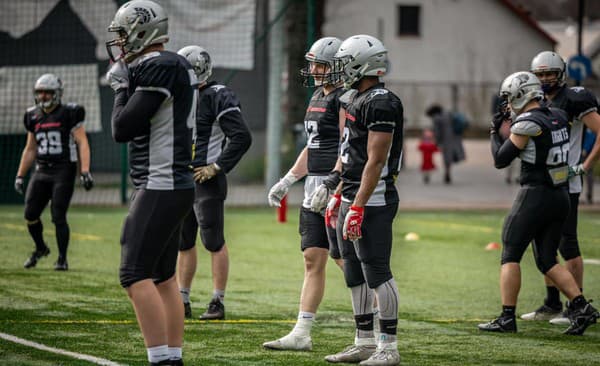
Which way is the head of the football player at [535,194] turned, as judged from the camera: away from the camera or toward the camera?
away from the camera

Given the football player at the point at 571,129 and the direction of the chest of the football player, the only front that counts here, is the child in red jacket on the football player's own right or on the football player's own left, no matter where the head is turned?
on the football player's own right

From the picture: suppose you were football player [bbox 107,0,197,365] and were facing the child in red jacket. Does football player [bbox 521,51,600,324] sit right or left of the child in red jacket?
right

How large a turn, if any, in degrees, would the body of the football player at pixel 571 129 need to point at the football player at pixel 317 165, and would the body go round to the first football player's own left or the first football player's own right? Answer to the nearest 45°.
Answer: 0° — they already face them

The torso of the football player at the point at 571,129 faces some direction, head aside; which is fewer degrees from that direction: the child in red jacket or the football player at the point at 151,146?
the football player

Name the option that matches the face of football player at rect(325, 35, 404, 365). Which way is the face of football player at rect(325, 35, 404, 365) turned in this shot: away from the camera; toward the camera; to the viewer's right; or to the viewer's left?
to the viewer's left

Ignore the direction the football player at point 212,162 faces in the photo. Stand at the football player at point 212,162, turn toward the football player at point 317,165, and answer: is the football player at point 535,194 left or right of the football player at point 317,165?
left

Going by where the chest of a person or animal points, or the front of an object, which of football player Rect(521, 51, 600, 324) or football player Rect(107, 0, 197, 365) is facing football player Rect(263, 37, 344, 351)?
football player Rect(521, 51, 600, 324)

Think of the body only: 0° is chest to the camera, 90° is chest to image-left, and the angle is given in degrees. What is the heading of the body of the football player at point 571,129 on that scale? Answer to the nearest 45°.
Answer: approximately 45°
